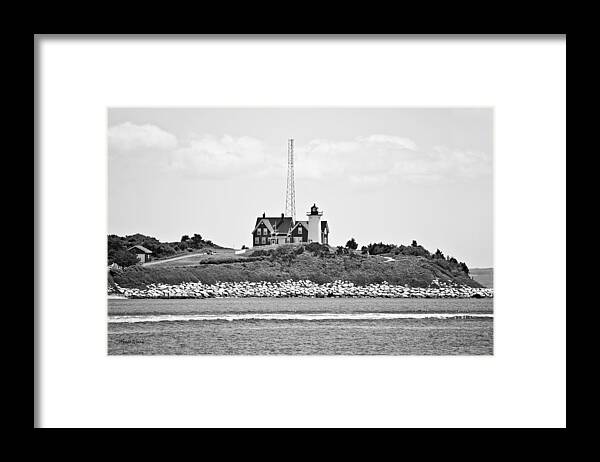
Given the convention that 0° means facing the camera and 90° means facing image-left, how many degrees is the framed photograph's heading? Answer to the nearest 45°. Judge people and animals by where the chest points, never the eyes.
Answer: approximately 0°
